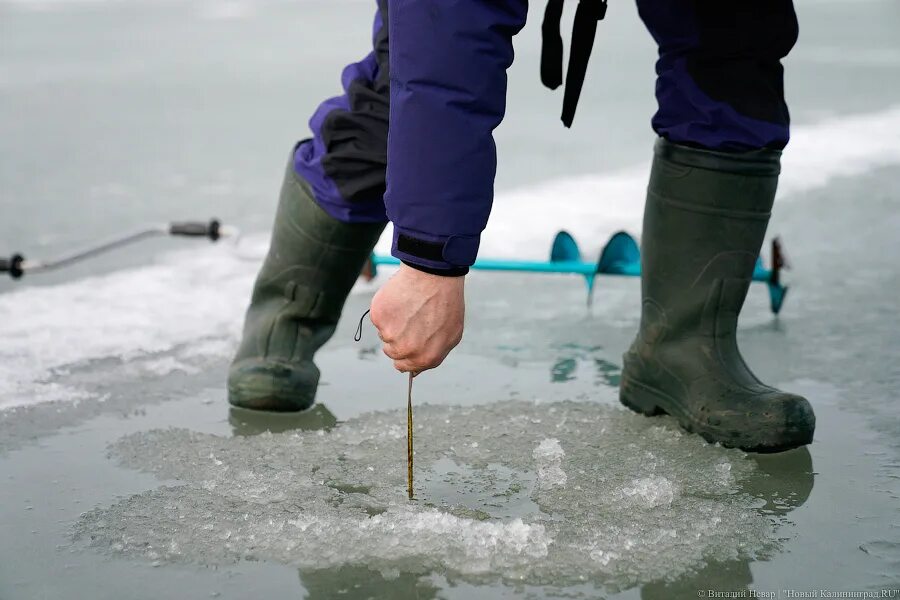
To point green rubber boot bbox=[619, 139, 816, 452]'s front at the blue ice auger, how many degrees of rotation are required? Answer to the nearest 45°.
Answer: approximately 135° to its left

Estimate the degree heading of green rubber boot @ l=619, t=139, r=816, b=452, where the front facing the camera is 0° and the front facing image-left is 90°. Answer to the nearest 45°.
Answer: approximately 315°

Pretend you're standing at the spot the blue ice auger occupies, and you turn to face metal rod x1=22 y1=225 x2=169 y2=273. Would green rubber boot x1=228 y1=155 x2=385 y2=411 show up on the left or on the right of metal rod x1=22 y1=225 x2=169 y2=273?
left

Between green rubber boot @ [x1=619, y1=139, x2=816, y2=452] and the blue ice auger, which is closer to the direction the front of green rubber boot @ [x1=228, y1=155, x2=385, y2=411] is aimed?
the green rubber boot

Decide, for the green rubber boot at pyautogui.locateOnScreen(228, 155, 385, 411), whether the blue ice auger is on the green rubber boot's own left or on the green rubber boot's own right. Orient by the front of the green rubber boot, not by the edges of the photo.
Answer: on the green rubber boot's own left

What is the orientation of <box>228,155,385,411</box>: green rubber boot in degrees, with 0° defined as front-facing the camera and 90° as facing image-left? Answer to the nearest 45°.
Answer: approximately 0°

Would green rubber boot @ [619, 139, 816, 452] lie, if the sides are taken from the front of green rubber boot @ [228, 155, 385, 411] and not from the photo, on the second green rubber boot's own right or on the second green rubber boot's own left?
on the second green rubber boot's own left

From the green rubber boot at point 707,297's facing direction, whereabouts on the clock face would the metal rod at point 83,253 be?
The metal rod is roughly at 5 o'clock from the green rubber boot.

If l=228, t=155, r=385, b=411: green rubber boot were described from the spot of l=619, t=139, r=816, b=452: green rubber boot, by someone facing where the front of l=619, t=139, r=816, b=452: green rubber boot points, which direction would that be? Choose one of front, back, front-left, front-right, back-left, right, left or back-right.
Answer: back-right

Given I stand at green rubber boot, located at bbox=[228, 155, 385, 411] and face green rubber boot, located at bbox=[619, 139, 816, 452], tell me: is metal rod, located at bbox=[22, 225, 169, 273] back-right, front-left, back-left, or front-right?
back-left
